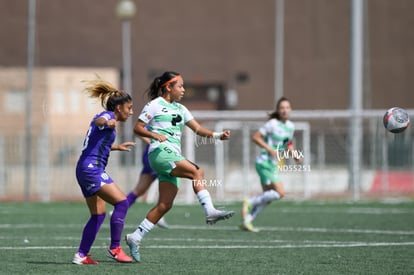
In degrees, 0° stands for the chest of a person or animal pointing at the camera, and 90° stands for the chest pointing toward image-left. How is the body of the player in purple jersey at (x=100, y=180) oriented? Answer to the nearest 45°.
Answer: approximately 270°

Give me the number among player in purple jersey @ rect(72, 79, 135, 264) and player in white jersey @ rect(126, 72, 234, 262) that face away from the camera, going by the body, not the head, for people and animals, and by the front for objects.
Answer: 0

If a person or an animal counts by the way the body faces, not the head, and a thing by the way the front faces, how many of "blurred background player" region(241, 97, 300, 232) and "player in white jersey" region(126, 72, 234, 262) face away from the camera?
0

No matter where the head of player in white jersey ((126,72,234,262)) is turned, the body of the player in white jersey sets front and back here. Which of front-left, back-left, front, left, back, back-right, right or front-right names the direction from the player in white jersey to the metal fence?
back-left

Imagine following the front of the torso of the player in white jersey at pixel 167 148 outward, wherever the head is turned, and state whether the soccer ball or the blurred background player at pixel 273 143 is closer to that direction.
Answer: the soccer ball

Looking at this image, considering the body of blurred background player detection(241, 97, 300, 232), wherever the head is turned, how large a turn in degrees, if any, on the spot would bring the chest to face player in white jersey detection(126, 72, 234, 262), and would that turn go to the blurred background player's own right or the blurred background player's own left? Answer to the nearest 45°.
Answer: approximately 45° to the blurred background player's own right

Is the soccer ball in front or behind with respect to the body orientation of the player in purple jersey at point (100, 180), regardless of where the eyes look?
in front

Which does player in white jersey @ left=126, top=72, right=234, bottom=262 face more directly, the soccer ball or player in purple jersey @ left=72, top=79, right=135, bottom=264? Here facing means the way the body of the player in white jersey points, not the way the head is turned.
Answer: the soccer ball

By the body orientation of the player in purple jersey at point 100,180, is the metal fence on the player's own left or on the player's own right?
on the player's own left

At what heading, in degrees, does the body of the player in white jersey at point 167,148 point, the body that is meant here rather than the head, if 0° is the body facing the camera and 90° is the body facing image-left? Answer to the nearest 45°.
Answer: approximately 315°

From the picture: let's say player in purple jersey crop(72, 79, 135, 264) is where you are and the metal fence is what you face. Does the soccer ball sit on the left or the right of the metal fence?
right

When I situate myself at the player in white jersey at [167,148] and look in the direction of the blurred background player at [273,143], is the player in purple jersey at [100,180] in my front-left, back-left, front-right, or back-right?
back-left
